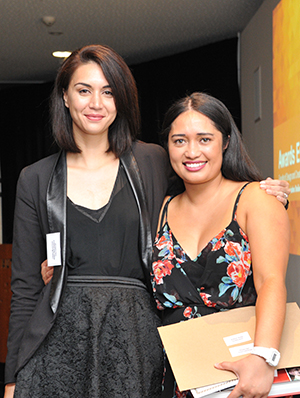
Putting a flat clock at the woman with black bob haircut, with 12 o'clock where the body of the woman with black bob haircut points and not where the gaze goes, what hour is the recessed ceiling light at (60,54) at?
The recessed ceiling light is roughly at 6 o'clock from the woman with black bob haircut.

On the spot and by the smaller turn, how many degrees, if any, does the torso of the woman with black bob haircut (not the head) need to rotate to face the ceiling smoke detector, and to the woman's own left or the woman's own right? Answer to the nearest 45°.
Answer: approximately 180°

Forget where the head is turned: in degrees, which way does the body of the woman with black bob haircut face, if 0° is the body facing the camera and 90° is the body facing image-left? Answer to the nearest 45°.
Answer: approximately 0°
